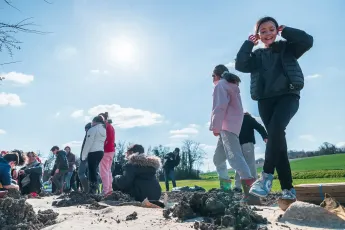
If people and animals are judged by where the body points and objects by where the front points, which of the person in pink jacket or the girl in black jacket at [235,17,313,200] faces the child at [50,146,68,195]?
the person in pink jacket

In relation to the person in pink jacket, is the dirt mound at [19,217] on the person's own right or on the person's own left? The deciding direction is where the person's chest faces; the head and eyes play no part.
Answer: on the person's own left

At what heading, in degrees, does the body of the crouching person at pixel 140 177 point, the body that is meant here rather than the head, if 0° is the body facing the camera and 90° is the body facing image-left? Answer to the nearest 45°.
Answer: approximately 135°

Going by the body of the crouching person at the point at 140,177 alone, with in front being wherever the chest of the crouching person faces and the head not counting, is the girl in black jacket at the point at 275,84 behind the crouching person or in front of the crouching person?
behind

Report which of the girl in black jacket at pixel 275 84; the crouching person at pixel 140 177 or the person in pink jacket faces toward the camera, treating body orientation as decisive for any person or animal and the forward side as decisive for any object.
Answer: the girl in black jacket

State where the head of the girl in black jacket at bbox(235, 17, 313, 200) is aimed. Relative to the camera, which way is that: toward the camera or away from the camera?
toward the camera

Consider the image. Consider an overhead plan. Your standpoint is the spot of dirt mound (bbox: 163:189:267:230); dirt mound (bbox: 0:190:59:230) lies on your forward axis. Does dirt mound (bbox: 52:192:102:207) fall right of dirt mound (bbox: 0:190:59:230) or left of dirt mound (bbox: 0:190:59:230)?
right

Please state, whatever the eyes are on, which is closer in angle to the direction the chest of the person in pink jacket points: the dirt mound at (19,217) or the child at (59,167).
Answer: the child

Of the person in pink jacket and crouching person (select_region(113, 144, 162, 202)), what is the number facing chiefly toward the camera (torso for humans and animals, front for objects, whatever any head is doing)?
0

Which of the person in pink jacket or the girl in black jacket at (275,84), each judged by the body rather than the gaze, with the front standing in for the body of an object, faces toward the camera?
the girl in black jacket

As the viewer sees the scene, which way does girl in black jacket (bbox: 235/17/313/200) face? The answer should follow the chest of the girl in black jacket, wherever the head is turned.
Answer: toward the camera

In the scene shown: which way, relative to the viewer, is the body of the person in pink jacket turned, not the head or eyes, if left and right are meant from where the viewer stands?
facing away from the viewer and to the left of the viewer
